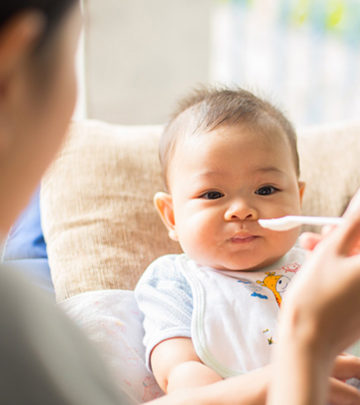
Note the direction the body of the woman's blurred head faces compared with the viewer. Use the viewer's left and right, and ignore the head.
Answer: facing away from the viewer and to the right of the viewer

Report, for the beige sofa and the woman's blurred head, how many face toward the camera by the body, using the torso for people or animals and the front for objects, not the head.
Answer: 1

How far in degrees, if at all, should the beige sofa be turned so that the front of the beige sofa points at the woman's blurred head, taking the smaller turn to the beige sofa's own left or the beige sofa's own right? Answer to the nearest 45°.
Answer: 0° — it already faces them

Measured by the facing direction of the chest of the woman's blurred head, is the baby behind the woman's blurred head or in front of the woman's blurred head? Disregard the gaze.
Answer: in front

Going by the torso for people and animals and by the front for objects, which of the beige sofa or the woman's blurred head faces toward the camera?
the beige sofa

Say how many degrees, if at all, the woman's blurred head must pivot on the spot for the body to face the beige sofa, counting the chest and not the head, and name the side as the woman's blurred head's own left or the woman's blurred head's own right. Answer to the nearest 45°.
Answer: approximately 45° to the woman's blurred head's own left

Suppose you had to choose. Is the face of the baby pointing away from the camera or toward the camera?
toward the camera

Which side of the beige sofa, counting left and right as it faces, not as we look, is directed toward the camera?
front
